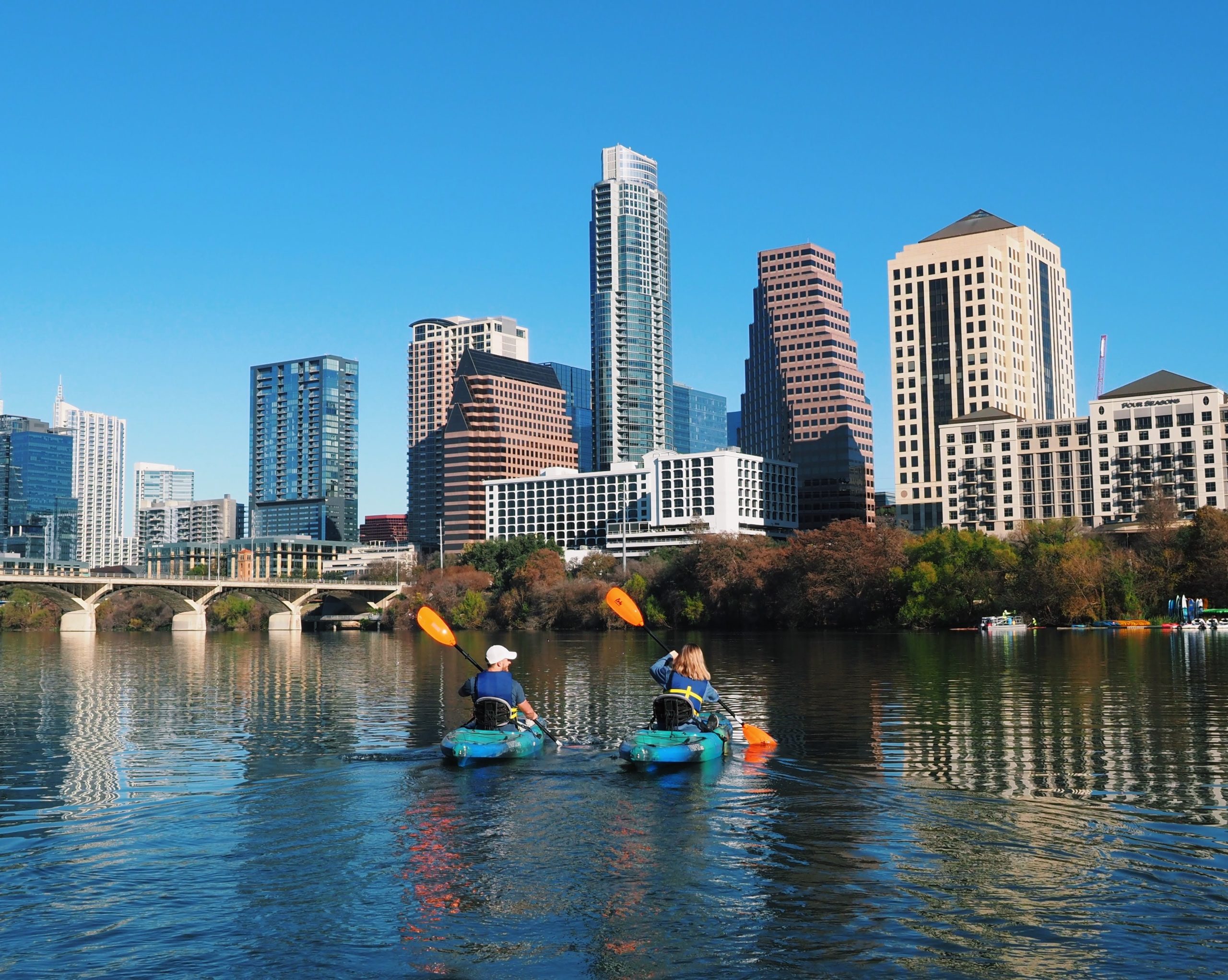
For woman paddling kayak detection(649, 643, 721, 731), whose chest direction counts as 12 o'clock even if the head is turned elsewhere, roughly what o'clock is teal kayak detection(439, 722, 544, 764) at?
The teal kayak is roughly at 9 o'clock from the woman paddling kayak.

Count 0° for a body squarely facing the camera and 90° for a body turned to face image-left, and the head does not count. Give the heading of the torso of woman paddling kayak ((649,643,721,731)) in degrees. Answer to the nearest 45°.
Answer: approximately 180°

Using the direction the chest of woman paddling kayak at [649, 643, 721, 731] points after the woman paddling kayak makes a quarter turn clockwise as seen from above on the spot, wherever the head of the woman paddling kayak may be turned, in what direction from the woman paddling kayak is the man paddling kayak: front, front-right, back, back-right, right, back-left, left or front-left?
back
